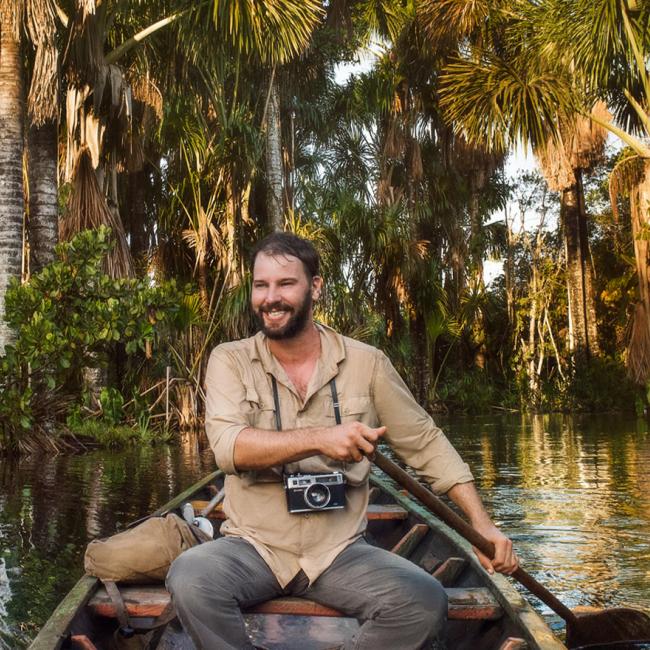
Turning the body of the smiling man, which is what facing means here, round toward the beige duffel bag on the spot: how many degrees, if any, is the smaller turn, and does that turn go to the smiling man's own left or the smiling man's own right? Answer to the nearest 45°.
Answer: approximately 135° to the smiling man's own right

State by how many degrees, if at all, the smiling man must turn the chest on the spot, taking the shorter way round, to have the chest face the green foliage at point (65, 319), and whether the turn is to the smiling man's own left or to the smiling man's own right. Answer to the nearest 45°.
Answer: approximately 180°

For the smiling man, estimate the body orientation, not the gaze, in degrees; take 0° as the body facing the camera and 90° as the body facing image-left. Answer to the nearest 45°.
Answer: approximately 0°
